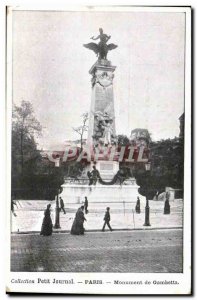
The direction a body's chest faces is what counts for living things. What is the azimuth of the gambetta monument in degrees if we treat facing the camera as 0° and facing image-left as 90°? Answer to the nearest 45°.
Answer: approximately 0°

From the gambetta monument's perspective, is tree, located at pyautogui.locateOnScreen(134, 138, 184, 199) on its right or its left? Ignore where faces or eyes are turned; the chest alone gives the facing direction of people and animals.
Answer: on its left
